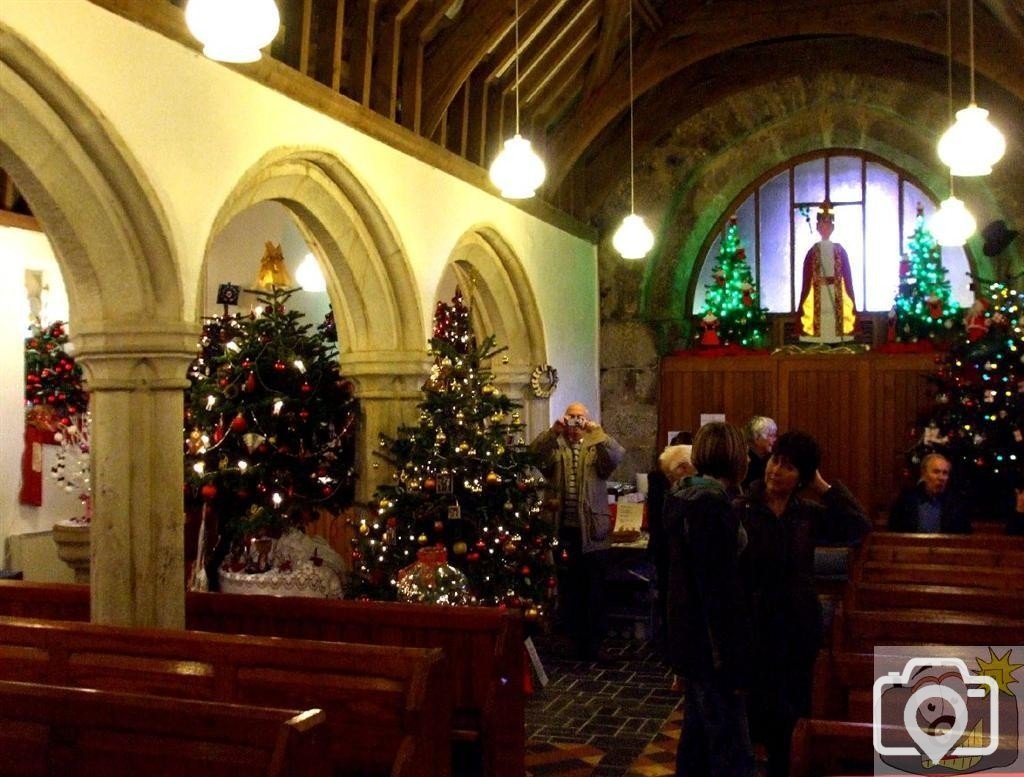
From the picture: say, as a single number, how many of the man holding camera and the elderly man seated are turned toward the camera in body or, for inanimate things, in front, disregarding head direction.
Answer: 2

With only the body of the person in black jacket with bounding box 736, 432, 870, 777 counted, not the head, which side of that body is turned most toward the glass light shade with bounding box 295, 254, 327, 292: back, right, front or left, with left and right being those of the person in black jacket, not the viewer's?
right

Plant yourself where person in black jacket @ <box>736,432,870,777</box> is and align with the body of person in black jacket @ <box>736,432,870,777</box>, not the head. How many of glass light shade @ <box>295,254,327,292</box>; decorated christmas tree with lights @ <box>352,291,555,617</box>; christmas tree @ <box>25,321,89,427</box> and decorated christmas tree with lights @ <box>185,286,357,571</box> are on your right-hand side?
4

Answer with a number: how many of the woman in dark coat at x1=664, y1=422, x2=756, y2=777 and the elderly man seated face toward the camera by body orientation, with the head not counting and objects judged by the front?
1

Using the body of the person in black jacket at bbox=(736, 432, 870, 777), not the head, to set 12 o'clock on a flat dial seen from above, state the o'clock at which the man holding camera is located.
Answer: The man holding camera is roughly at 4 o'clock from the person in black jacket.

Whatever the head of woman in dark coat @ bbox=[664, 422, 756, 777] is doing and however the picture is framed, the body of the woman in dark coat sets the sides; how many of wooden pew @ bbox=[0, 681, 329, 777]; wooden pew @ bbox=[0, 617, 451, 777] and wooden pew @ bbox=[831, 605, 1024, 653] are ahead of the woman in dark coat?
1

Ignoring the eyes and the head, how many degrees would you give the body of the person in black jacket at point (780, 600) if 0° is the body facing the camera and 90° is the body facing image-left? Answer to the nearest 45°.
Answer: approximately 45°

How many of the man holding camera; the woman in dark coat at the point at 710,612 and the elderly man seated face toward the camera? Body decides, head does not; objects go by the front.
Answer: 2

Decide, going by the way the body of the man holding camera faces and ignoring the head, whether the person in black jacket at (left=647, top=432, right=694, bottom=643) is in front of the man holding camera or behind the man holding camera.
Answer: in front

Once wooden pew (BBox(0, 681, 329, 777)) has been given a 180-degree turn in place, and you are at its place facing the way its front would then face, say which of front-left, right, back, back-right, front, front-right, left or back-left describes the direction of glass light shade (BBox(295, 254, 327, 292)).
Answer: front-left

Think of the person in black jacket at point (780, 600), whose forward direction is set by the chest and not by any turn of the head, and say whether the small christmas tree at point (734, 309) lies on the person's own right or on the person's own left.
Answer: on the person's own right

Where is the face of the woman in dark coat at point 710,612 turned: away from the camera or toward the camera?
away from the camera

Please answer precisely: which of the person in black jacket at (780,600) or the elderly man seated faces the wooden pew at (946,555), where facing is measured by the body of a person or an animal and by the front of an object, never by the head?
the elderly man seated

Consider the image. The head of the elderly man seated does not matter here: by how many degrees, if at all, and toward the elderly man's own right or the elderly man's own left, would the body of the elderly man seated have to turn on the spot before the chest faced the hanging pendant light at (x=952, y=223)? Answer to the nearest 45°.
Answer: approximately 180°

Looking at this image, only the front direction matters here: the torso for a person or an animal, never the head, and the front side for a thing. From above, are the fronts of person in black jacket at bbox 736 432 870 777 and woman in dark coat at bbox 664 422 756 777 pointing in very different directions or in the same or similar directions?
very different directions
